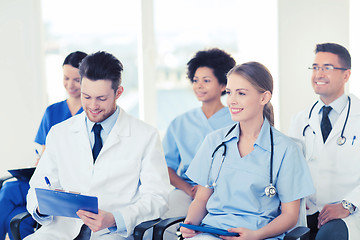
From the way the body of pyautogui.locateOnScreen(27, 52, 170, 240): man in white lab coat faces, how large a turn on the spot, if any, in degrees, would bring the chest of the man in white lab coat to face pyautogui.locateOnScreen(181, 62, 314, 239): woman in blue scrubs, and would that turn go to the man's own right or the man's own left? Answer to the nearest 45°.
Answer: approximately 90° to the man's own left

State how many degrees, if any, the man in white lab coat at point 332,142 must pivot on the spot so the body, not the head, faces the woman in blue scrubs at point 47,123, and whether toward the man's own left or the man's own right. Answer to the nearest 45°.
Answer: approximately 45° to the man's own right

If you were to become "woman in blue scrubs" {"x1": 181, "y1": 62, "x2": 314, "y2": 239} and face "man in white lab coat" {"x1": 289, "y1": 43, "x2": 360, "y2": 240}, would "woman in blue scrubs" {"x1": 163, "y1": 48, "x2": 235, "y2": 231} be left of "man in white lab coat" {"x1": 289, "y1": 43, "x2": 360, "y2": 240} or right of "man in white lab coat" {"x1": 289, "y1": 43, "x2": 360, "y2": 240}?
left

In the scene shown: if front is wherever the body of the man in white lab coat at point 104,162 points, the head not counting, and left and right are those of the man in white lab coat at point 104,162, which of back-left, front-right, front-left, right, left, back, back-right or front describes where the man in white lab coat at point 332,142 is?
back-left

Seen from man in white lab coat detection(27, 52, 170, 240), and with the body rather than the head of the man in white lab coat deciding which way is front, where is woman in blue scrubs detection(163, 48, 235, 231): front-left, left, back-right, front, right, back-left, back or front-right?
back

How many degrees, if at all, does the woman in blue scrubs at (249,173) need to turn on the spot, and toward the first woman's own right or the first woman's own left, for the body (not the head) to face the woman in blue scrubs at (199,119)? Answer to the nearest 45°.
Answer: approximately 135° to the first woman's own right

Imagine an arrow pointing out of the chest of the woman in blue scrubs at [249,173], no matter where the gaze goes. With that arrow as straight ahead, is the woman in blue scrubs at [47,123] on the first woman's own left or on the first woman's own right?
on the first woman's own right

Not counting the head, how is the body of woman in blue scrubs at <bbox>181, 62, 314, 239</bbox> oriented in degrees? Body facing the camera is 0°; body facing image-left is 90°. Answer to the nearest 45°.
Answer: approximately 45°
